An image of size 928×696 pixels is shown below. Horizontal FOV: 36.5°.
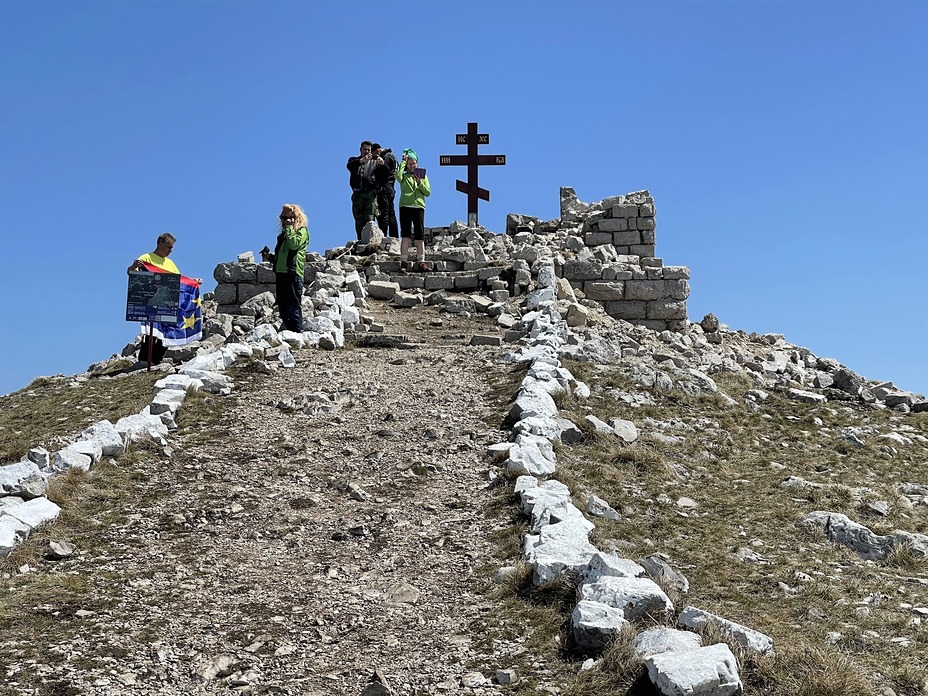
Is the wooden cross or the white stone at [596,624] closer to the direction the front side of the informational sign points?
the white stone

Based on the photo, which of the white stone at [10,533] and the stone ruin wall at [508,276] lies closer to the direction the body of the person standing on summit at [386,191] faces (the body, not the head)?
the white stone

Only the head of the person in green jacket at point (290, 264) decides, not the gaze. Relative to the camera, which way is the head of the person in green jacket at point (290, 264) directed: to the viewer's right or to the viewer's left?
to the viewer's left

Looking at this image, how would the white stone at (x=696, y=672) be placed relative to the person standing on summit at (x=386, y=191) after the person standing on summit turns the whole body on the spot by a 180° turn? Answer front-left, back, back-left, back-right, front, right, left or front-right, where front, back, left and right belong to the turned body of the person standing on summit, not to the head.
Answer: right

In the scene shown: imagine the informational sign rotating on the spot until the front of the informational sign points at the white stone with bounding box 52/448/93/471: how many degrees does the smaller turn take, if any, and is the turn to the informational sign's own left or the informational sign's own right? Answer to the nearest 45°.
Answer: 0° — it already faces it

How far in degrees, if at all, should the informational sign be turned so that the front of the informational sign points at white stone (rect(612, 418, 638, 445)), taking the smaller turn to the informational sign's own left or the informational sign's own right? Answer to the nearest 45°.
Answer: approximately 45° to the informational sign's own left
